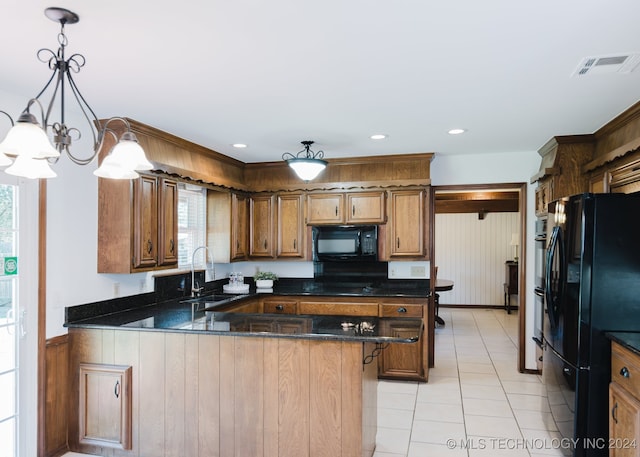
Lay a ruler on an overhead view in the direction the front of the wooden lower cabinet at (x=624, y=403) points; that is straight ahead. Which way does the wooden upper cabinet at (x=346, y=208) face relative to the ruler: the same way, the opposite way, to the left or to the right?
to the left

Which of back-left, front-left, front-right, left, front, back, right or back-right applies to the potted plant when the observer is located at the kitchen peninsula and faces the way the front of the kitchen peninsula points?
back

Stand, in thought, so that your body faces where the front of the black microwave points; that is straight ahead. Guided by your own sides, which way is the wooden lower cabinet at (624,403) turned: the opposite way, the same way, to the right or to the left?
to the right

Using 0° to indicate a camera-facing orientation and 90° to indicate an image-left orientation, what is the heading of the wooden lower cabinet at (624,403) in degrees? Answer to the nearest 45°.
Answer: approximately 45°

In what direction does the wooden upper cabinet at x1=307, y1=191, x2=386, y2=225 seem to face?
toward the camera

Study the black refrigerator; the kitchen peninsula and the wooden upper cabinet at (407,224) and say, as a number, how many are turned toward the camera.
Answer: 2

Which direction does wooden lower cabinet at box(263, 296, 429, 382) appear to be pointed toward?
toward the camera

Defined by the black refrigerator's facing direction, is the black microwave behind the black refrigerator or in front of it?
in front

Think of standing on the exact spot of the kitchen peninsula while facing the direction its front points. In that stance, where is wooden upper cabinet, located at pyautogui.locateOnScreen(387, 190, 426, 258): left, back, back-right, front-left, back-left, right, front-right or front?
back-left

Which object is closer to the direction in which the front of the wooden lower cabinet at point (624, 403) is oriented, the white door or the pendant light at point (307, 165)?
the white door
